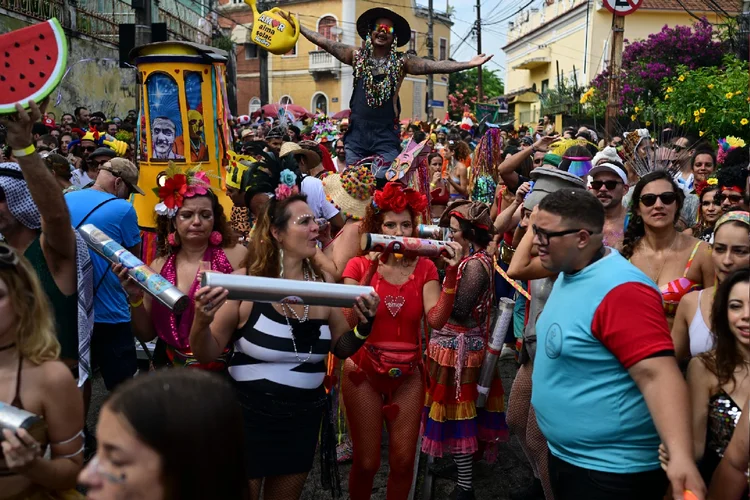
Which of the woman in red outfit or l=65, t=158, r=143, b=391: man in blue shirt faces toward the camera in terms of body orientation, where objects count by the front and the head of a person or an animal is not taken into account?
the woman in red outfit

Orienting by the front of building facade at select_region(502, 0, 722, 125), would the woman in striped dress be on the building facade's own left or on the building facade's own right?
on the building facade's own left

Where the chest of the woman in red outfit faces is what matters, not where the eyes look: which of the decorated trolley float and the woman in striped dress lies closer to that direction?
the woman in striped dress

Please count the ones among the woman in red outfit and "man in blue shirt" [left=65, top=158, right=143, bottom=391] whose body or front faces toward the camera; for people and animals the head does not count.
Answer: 1

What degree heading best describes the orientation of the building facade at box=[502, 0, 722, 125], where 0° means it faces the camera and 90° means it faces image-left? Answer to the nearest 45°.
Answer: approximately 45°

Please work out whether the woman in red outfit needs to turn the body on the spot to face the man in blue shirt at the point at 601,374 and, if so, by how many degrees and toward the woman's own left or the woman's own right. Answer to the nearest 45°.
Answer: approximately 45° to the woman's own left

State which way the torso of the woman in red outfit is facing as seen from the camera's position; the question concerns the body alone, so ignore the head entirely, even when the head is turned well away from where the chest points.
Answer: toward the camera

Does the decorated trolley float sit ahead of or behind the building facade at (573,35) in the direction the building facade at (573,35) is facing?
ahead

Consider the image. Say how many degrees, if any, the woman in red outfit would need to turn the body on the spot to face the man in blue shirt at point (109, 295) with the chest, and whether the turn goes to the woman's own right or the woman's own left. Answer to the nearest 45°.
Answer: approximately 90° to the woman's own right

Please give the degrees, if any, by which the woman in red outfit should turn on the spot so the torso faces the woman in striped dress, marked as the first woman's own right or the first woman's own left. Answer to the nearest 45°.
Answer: approximately 45° to the first woman's own right
